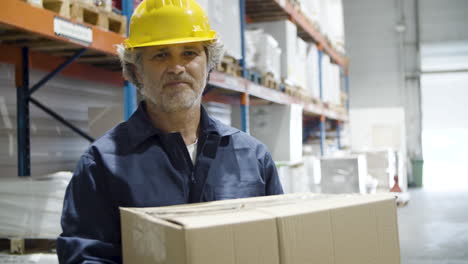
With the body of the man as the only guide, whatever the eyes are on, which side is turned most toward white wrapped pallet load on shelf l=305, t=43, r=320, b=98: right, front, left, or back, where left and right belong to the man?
back

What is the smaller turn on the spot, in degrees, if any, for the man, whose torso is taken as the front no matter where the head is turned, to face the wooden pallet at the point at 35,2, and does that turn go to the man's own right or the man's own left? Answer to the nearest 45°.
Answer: approximately 135° to the man's own right

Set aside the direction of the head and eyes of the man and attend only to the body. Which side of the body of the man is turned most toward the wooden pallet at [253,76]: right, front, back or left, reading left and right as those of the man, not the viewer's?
back

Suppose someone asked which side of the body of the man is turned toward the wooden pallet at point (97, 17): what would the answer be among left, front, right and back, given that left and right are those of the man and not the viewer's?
back

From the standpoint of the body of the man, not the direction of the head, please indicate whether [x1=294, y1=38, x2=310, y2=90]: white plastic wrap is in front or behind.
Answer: behind

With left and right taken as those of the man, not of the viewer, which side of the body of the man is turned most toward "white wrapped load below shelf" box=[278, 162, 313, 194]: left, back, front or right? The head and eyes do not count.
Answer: back

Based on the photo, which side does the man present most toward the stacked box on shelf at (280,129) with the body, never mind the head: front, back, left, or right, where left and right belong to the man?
back

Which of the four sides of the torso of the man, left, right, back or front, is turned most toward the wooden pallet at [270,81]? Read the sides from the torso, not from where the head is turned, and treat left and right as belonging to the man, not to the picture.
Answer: back

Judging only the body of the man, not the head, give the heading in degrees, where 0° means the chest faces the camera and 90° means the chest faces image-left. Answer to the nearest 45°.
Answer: approximately 0°

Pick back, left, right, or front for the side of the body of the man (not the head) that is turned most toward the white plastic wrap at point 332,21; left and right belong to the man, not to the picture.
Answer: back
